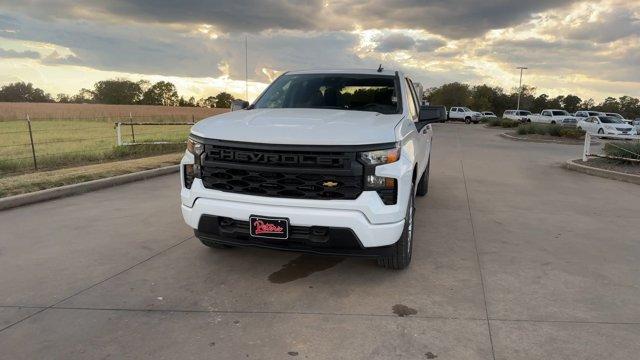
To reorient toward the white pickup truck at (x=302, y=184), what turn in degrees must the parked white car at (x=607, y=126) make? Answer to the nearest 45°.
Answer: approximately 45° to its right

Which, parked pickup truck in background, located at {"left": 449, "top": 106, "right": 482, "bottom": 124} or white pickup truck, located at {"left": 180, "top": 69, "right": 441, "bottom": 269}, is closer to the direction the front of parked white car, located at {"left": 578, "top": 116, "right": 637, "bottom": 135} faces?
the white pickup truck

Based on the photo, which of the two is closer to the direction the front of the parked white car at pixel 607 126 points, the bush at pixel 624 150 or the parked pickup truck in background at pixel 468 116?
the bush

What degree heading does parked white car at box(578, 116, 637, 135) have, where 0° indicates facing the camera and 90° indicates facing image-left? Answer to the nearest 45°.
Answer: approximately 315°
